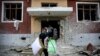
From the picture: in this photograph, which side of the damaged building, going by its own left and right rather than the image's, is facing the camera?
front
